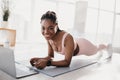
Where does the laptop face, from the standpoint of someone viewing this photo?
facing away from the viewer and to the right of the viewer
